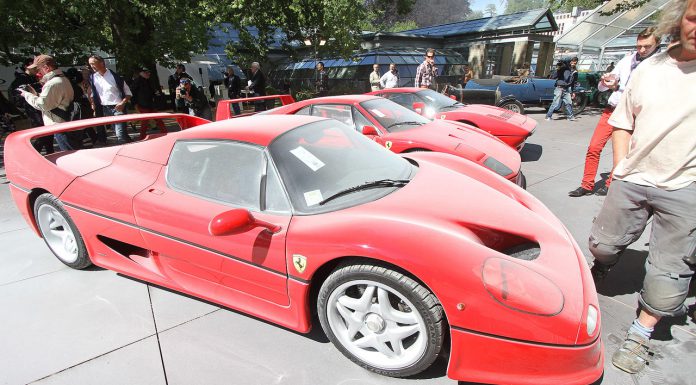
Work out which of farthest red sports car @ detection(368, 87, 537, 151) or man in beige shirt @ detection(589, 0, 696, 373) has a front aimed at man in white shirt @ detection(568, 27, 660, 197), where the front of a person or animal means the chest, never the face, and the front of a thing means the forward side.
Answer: the farthest red sports car

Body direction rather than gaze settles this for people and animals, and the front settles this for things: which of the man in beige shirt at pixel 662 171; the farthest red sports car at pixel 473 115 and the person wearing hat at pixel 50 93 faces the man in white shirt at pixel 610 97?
the farthest red sports car

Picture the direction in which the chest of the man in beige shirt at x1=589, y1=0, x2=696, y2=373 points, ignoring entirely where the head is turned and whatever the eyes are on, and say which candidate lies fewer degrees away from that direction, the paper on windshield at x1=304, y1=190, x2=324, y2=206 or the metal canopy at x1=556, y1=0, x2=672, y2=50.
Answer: the paper on windshield

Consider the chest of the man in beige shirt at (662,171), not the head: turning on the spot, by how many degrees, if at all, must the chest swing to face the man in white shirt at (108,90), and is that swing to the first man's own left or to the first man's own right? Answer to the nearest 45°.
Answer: approximately 90° to the first man's own right

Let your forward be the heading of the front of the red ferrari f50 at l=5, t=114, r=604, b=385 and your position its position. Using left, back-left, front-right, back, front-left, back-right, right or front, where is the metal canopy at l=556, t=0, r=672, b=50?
left

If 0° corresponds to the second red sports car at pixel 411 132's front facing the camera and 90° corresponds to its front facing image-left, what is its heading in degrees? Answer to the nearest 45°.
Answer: approximately 315°
